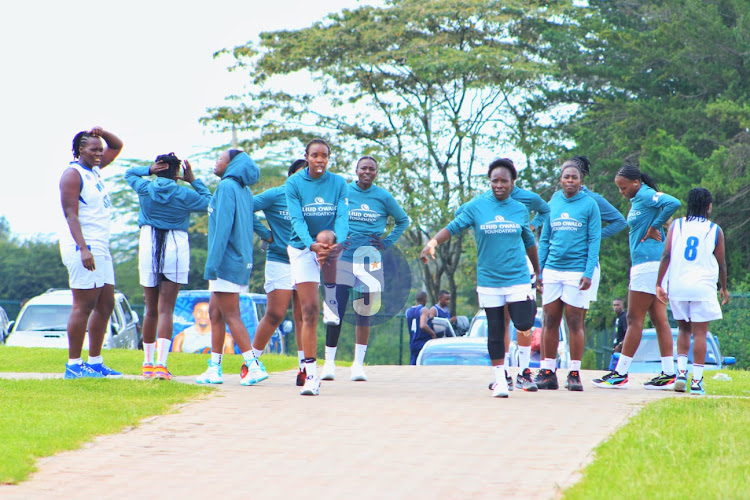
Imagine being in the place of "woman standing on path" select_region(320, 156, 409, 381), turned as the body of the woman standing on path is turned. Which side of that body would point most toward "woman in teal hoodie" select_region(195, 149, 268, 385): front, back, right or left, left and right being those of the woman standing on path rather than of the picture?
right

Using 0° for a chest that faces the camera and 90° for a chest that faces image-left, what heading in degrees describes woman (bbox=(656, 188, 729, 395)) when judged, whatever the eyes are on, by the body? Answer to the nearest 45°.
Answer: approximately 180°

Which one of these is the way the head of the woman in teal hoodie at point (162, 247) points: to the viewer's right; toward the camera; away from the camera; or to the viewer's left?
away from the camera

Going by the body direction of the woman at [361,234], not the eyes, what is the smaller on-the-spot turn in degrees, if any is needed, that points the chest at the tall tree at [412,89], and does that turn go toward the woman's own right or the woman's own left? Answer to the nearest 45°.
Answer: approximately 180°

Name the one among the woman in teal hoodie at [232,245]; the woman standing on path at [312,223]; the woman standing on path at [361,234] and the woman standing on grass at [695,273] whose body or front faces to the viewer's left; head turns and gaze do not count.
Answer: the woman in teal hoodie

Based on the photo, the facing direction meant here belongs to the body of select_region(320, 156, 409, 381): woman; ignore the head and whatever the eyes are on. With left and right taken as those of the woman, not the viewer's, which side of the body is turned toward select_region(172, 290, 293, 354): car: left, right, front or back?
back

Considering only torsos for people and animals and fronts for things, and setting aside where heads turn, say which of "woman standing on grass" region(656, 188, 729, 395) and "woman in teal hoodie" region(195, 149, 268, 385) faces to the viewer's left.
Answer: the woman in teal hoodie

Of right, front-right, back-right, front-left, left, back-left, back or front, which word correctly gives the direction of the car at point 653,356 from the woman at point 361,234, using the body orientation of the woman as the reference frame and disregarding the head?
back-left

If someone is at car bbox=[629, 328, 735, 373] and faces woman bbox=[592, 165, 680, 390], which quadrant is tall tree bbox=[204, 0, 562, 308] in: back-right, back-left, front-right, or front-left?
back-right

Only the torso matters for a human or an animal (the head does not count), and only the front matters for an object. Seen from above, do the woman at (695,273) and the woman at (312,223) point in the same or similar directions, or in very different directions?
very different directions

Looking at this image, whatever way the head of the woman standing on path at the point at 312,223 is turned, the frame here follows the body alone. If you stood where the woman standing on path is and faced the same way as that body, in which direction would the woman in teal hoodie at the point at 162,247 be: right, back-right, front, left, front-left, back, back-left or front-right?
back-right
